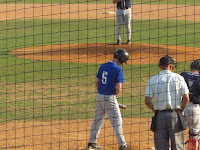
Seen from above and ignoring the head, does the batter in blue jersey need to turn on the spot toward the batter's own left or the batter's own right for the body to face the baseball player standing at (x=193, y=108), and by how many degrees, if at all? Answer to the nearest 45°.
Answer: approximately 45° to the batter's own right

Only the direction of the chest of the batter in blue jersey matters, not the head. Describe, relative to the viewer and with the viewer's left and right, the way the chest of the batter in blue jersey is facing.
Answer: facing away from the viewer and to the right of the viewer
